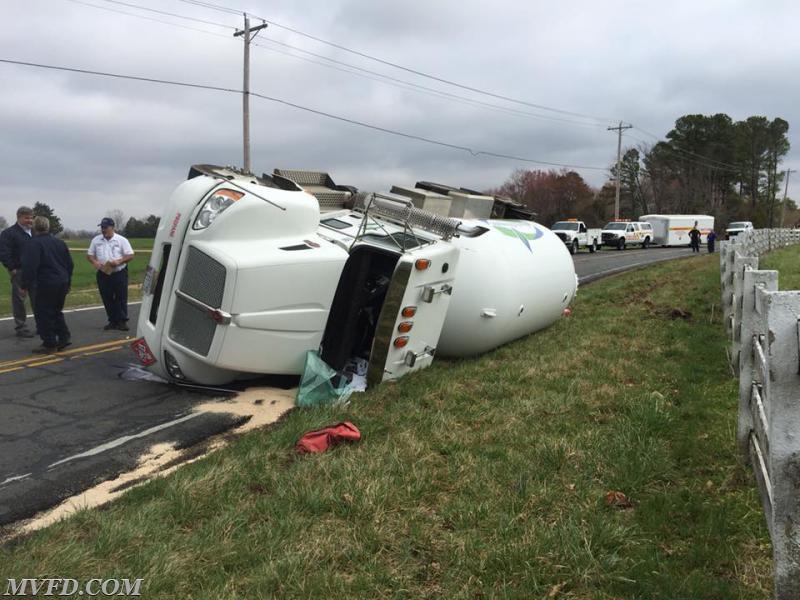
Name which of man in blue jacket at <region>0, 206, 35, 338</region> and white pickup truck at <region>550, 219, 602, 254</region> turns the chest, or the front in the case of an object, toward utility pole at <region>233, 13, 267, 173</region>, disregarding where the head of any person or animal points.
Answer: the white pickup truck

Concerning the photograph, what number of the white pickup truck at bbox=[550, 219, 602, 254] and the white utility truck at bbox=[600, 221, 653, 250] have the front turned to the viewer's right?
0

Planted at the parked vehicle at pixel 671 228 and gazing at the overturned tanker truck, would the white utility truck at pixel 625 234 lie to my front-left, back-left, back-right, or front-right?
front-right

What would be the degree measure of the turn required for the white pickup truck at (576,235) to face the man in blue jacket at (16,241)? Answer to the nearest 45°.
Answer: approximately 45° to its left

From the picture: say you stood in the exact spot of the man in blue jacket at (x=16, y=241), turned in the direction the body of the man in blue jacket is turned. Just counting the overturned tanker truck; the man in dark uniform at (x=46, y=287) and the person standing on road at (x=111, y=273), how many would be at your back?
0

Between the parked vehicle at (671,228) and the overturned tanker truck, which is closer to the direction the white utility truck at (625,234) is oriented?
the overturned tanker truck

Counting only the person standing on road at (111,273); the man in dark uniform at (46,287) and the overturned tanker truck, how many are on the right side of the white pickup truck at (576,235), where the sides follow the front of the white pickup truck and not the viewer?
0

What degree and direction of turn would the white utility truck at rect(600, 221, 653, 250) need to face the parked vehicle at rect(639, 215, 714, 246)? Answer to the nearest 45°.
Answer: approximately 180°

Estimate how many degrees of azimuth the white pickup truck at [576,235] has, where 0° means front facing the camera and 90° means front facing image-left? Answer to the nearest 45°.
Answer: approximately 45°

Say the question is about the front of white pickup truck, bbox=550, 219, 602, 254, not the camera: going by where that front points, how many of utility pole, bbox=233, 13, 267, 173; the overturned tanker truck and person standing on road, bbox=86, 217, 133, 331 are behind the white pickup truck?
0

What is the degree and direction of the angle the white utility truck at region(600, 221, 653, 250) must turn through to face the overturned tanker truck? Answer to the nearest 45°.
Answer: approximately 45° to its left

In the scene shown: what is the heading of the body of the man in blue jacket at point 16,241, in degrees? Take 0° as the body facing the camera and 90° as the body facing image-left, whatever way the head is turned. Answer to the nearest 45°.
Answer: approximately 315°

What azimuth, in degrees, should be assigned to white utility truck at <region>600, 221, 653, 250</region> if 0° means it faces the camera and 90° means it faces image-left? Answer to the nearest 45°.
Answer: approximately 45°

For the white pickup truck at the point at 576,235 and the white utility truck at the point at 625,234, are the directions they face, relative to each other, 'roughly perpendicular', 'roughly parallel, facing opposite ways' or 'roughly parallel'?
roughly parallel

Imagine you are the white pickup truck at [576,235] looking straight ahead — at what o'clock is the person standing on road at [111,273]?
The person standing on road is roughly at 11 o'clock from the white pickup truck.

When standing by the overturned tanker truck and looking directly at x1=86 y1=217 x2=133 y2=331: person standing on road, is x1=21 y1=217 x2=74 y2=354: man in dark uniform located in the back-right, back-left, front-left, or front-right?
front-left

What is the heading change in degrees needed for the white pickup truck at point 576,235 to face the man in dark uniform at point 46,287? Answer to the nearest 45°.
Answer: approximately 45° to its left
